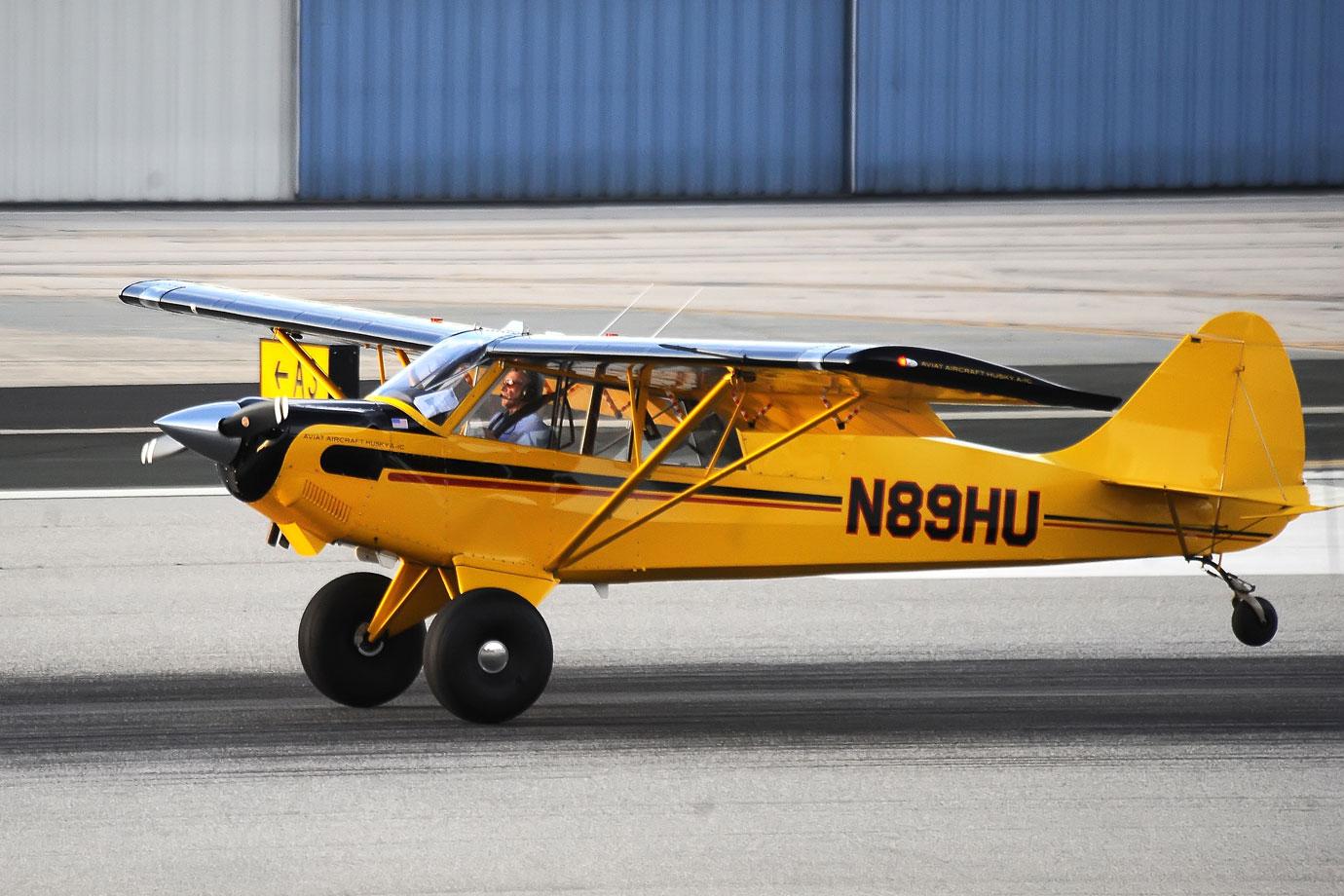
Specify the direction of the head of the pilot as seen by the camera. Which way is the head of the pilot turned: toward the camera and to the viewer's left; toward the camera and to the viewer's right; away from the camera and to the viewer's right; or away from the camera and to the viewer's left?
toward the camera and to the viewer's left

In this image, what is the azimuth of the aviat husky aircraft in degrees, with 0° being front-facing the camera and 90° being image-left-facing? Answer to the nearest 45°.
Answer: approximately 45°
